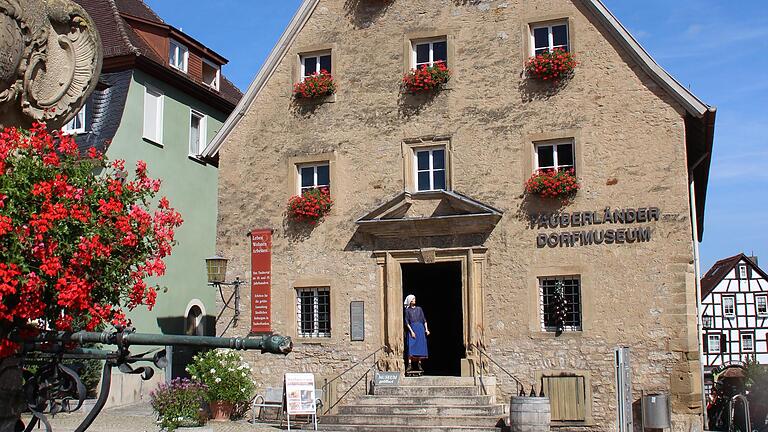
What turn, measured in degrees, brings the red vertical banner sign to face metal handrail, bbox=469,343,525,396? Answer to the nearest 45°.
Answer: approximately 45° to its left

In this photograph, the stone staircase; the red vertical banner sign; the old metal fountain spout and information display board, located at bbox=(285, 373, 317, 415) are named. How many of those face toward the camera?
3

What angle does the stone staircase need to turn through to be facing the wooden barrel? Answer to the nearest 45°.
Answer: approximately 45° to its left

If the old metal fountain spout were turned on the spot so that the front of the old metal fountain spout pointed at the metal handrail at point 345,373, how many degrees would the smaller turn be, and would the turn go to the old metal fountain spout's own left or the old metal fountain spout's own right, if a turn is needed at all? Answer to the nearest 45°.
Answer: approximately 90° to the old metal fountain spout's own left

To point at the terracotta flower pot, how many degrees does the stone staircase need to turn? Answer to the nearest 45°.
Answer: approximately 90° to its right

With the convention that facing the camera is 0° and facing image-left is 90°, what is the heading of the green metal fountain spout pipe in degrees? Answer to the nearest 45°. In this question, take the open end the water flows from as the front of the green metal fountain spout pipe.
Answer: approximately 270°

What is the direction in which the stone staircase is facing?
toward the camera

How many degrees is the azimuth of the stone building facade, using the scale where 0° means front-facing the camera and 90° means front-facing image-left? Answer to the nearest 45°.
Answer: approximately 0°

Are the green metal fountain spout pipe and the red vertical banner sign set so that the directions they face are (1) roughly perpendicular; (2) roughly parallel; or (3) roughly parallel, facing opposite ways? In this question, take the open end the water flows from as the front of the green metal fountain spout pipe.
roughly perpendicular

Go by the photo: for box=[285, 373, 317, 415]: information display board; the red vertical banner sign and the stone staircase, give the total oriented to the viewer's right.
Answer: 0

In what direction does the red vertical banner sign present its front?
toward the camera

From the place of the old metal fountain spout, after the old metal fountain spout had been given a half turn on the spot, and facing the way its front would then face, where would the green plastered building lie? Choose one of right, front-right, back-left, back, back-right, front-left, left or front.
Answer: right

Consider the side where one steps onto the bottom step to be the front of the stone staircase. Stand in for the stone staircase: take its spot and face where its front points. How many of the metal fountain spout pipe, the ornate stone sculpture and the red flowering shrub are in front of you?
3

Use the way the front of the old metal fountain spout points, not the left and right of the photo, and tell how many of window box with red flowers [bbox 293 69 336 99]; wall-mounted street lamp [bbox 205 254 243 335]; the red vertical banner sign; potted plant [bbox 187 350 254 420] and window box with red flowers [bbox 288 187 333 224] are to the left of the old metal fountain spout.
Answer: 5
